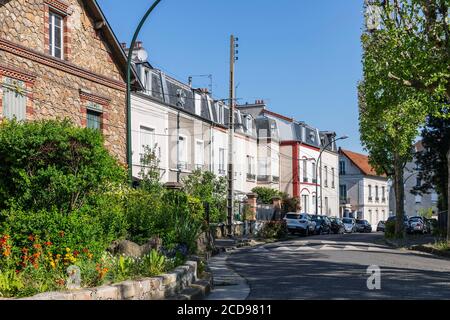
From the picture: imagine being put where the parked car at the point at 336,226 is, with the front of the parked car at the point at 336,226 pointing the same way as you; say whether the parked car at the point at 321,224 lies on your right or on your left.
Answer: on your right

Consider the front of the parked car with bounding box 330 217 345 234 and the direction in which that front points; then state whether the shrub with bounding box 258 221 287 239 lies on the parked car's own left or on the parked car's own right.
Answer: on the parked car's own right

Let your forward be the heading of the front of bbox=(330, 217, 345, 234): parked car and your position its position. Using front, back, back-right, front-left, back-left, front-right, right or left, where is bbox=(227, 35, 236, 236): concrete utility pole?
front-right

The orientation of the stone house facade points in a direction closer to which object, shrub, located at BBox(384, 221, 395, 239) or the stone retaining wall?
the stone retaining wall

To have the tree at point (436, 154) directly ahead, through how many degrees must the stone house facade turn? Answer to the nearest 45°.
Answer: approximately 90° to its left

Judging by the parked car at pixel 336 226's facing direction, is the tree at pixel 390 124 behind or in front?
in front

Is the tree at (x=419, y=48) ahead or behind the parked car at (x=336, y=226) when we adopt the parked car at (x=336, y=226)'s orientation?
ahead

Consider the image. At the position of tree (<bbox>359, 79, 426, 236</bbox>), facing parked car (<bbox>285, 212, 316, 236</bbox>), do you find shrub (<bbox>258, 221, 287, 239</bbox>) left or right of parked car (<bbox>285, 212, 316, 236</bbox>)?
left

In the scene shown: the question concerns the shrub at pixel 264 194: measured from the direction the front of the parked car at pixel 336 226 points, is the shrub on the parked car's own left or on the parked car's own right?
on the parked car's own right

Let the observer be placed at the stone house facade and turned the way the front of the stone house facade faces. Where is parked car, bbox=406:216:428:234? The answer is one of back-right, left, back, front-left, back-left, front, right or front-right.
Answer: left
